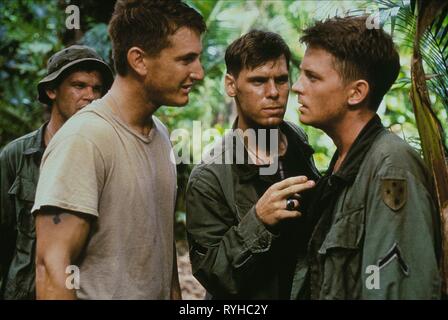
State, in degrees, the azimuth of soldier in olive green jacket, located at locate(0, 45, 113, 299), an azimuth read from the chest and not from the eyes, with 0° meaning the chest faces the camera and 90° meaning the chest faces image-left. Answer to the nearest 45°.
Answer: approximately 315°

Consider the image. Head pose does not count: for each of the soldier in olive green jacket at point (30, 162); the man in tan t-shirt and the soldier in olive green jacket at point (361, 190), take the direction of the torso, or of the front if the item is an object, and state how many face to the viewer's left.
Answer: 1

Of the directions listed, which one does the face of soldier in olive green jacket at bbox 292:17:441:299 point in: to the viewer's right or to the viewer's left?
to the viewer's left

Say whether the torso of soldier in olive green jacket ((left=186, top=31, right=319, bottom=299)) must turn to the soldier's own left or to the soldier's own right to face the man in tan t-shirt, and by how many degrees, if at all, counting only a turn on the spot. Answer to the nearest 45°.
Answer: approximately 90° to the soldier's own right

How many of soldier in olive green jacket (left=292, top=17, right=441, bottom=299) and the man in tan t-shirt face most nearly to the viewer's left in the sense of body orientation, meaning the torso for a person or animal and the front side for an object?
1

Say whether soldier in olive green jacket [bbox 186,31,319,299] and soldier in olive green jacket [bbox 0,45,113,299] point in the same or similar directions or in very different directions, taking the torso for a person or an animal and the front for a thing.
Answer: same or similar directions

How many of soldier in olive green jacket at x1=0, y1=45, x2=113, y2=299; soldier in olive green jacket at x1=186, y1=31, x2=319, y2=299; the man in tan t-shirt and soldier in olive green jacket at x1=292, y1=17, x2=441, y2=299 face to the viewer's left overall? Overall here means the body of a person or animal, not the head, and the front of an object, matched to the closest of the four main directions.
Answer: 1

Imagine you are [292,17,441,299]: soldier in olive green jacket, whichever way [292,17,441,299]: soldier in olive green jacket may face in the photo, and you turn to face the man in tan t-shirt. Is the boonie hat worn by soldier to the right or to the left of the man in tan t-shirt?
right

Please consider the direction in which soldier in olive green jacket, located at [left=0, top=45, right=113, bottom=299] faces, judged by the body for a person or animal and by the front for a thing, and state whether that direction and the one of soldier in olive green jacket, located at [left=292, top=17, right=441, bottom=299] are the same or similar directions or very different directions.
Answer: very different directions

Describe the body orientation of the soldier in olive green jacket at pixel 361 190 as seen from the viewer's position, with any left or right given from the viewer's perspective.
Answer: facing to the left of the viewer

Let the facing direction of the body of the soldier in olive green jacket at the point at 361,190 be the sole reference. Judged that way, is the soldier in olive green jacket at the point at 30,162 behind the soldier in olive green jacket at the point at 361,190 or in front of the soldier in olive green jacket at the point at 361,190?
in front

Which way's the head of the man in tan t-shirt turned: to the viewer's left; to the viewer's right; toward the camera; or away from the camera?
to the viewer's right

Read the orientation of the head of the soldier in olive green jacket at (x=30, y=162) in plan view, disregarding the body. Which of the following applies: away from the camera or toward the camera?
toward the camera
